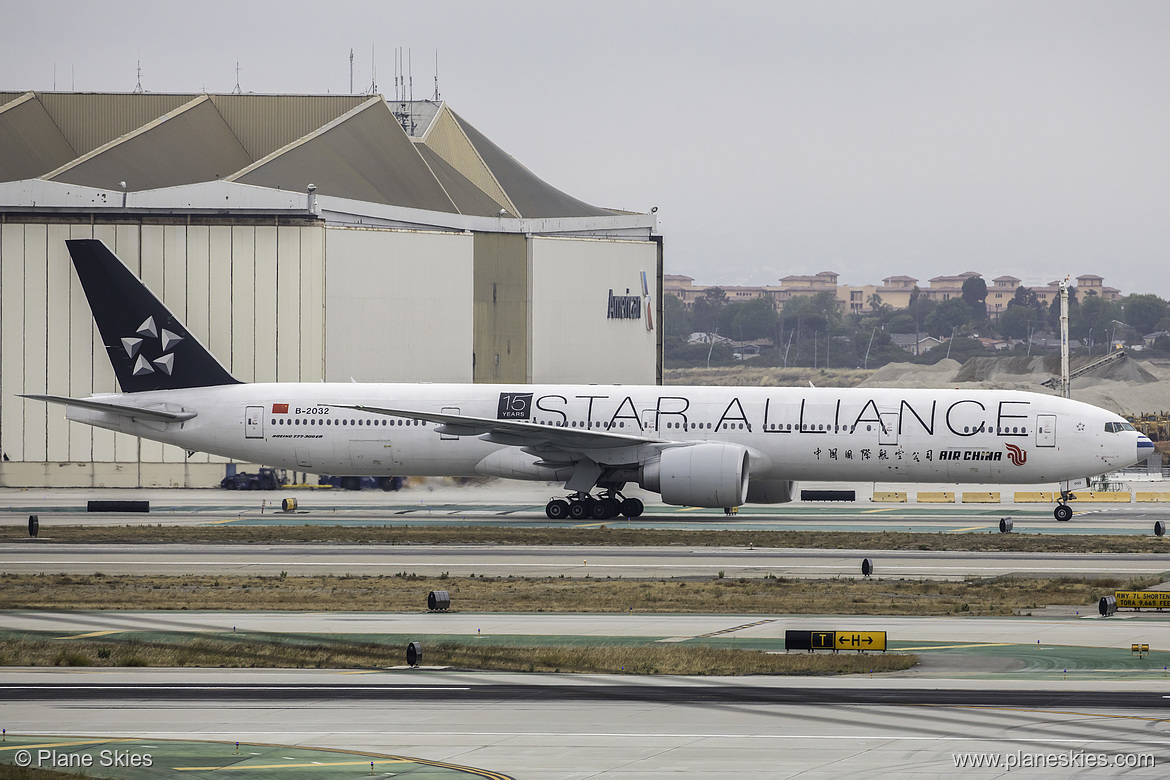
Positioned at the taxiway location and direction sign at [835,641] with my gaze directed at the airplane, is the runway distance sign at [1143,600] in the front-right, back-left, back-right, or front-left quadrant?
front-right

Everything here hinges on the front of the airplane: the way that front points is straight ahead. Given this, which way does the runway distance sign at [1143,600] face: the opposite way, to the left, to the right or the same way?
to the right

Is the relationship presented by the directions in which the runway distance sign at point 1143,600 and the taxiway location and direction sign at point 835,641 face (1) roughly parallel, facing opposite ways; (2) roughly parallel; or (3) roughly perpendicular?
roughly parallel

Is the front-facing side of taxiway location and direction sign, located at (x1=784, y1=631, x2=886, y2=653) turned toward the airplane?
no

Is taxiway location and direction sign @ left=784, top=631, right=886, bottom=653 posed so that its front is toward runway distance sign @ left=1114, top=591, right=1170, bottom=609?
no

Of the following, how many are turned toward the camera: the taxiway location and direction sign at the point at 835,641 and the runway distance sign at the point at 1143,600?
2

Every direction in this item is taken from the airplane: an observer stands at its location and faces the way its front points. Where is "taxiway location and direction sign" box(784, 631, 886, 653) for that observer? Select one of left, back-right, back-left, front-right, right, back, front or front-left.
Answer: right

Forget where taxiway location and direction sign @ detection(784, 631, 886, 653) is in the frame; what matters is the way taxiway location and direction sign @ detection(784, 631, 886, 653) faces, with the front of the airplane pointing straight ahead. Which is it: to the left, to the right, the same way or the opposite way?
to the right

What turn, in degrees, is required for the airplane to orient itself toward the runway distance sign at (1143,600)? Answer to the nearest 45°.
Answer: approximately 45° to its right

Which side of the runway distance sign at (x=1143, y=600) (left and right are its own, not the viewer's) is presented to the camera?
front

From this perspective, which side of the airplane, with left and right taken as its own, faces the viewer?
right

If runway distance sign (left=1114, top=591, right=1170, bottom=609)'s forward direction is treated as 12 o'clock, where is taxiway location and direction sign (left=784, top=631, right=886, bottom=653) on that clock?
taxiway location and direction sign (left=784, top=631, right=886, bottom=653) is roughly at 1 o'clock from runway distance sign (left=1114, top=591, right=1170, bottom=609).

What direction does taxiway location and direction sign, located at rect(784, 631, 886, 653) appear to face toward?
toward the camera
